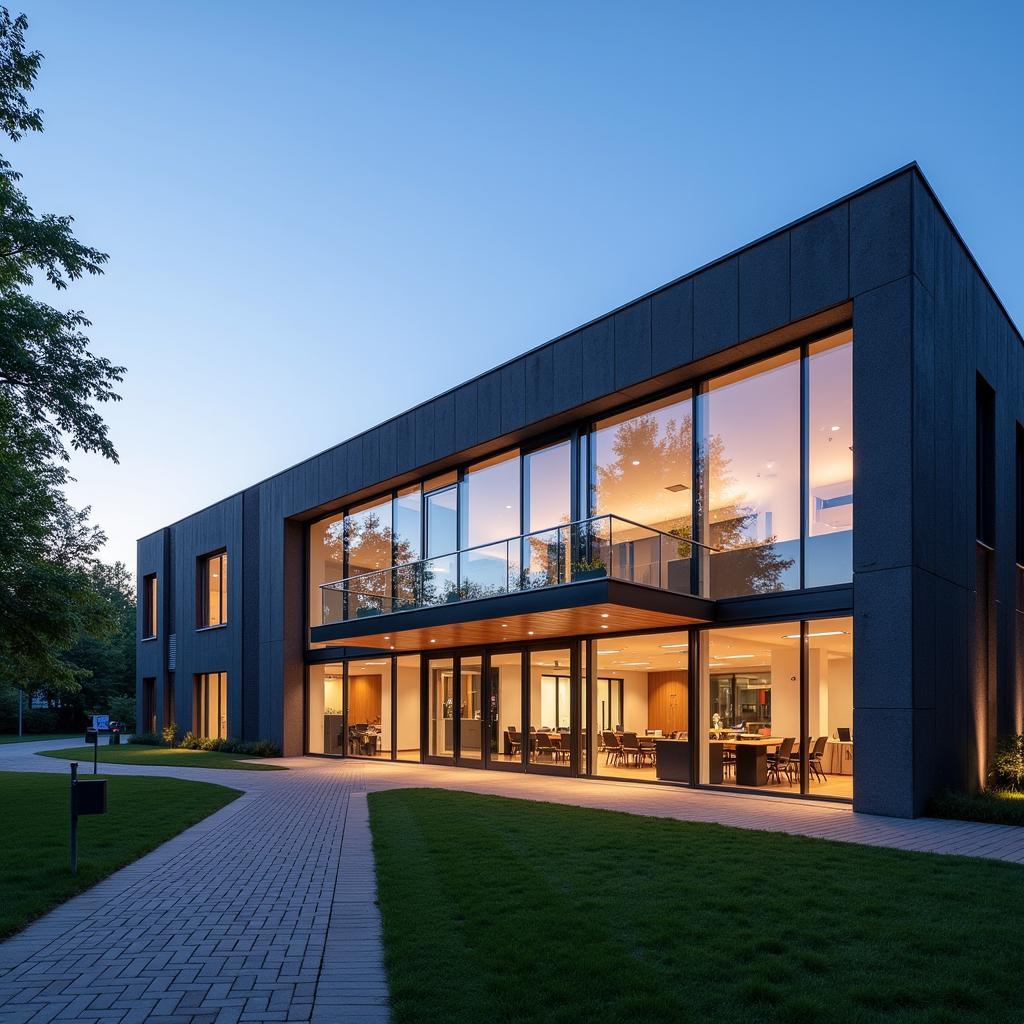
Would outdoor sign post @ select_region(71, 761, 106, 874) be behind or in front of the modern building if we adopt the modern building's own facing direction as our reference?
in front

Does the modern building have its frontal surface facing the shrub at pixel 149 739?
no

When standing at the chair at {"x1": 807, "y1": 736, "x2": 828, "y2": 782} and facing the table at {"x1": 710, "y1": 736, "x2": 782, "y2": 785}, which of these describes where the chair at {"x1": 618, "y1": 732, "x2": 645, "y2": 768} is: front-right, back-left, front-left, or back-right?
front-right

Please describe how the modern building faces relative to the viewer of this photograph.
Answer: facing the viewer and to the left of the viewer
